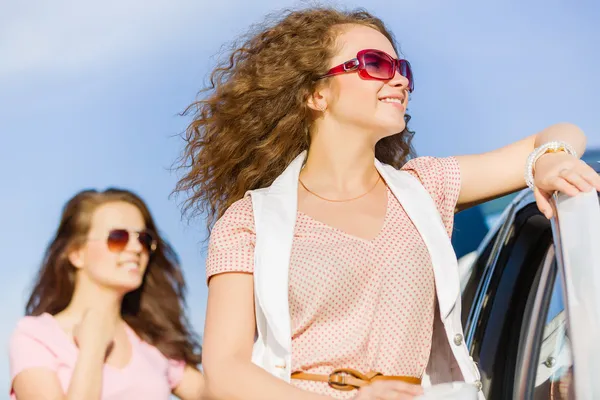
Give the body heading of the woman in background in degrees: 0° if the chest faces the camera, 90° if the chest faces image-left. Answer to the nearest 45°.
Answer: approximately 315°

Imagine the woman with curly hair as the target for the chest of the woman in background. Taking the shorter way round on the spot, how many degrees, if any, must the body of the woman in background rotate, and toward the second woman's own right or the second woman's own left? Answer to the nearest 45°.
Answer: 0° — they already face them
